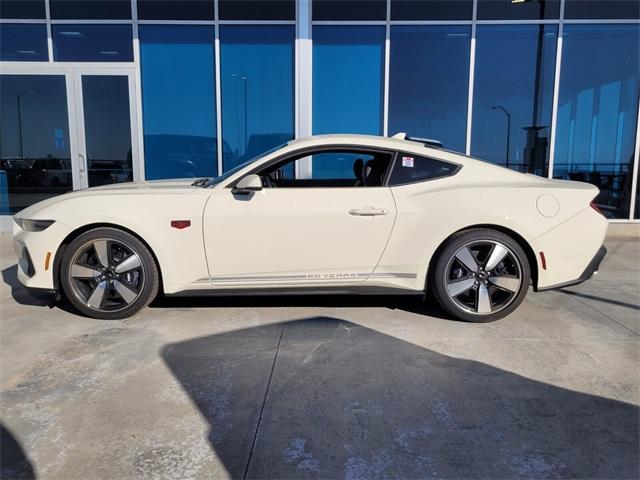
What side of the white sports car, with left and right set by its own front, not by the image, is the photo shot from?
left
